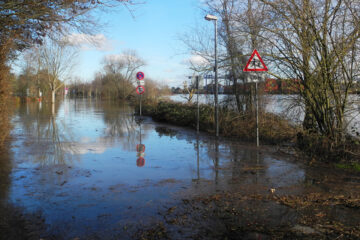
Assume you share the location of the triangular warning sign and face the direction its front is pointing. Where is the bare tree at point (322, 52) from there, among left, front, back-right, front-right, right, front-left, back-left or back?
front-left

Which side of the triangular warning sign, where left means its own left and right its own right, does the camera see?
front
